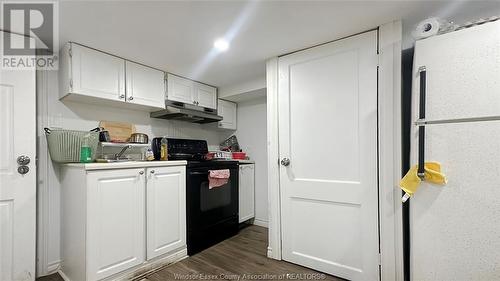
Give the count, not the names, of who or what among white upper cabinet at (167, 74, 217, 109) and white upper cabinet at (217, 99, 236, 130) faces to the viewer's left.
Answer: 0

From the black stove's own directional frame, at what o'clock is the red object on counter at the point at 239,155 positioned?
The red object on counter is roughly at 9 o'clock from the black stove.

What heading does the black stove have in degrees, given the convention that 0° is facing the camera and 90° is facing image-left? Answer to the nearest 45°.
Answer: approximately 315°

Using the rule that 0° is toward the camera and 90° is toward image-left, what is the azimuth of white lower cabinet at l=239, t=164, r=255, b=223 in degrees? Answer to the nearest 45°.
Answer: approximately 315°

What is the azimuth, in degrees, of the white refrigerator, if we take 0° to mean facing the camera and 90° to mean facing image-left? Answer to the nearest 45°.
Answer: approximately 45°

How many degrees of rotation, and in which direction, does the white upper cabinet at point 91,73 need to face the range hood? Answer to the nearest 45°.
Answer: approximately 45° to its left

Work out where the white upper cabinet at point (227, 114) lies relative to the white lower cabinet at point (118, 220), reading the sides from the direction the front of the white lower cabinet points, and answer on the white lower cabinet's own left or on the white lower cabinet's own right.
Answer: on the white lower cabinet's own left

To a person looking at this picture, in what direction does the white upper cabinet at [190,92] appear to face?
facing the viewer and to the right of the viewer

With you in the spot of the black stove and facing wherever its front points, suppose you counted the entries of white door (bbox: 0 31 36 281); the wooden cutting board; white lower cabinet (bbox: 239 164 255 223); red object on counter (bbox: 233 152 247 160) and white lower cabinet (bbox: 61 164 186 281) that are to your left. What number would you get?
2

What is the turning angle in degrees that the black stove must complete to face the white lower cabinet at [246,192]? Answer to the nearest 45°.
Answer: approximately 90° to its left

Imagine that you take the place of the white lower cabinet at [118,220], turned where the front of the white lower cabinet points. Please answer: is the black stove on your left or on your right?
on your left
